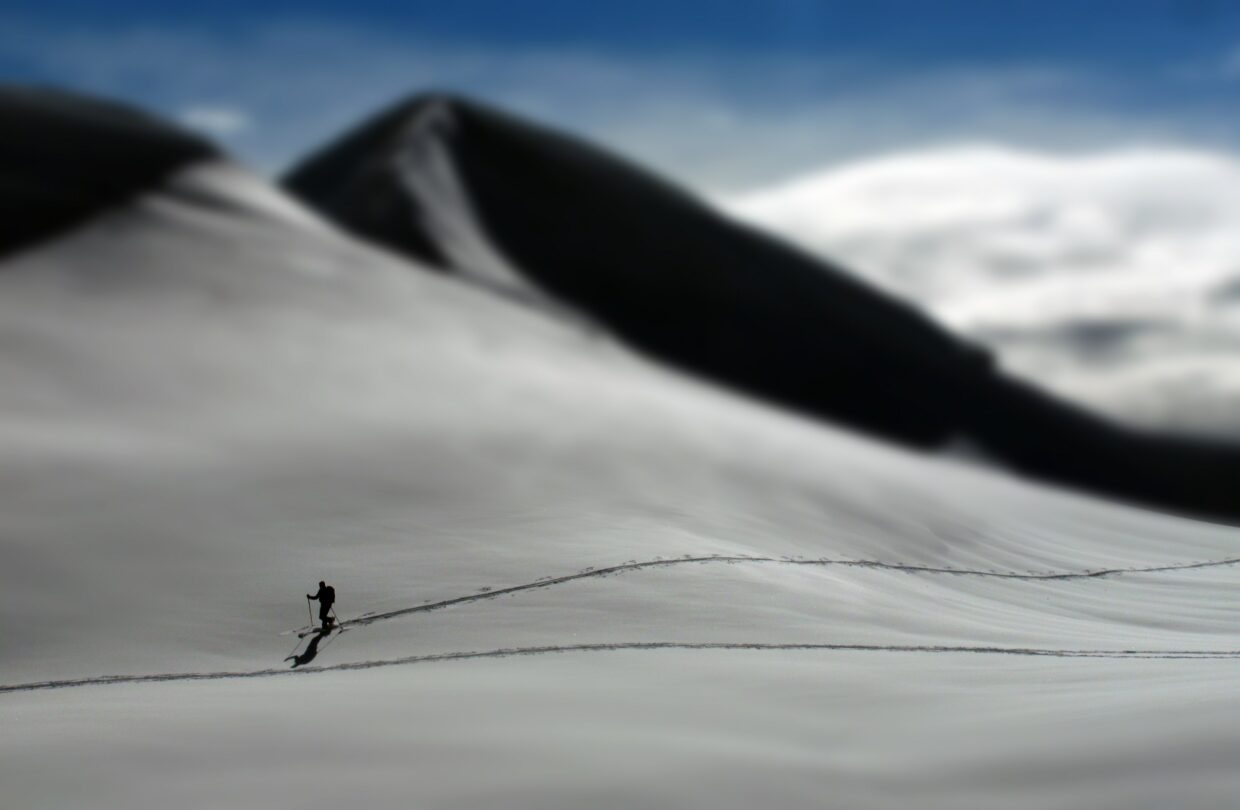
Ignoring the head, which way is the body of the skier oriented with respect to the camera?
to the viewer's left

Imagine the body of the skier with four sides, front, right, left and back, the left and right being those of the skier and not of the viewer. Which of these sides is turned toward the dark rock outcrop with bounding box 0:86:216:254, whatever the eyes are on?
right

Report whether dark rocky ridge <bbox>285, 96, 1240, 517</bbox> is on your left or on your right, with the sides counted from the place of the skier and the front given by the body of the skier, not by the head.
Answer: on your right

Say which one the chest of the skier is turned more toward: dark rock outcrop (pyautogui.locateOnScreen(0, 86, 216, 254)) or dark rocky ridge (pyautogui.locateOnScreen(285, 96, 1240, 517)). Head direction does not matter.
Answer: the dark rock outcrop
